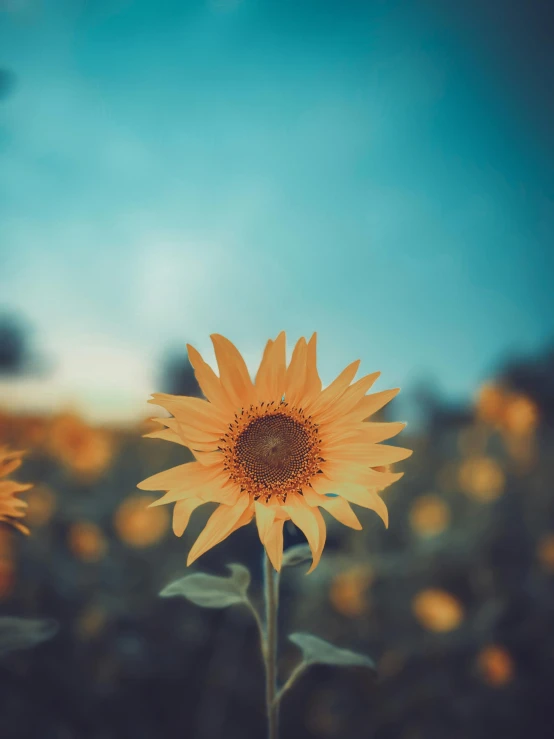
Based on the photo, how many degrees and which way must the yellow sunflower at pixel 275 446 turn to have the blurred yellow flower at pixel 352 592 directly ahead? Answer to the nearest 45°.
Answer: approximately 180°

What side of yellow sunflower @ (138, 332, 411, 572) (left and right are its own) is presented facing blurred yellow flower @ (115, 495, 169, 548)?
back

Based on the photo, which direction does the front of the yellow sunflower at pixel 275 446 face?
toward the camera

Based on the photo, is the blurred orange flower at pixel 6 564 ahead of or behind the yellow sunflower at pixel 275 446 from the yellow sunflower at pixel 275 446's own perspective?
behind

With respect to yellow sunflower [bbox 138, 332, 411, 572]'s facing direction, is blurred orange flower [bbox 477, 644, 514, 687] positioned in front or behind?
behind

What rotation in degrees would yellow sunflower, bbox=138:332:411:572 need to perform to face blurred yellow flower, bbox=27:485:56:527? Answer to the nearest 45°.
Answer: approximately 135° to its right

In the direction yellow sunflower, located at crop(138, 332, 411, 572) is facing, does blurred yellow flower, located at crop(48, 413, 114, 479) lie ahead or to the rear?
to the rear
